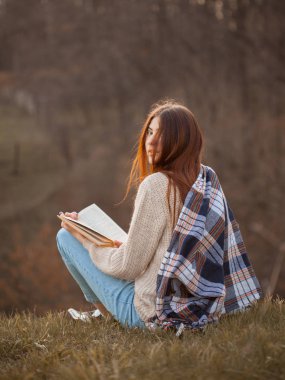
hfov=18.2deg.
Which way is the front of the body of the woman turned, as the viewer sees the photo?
to the viewer's left
